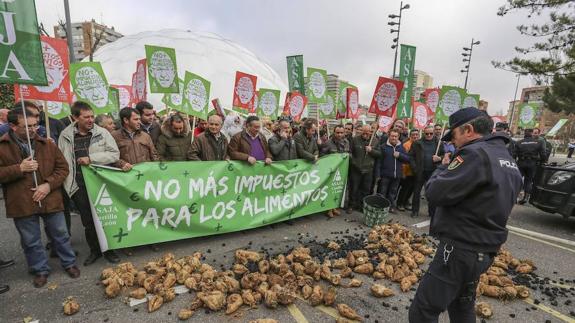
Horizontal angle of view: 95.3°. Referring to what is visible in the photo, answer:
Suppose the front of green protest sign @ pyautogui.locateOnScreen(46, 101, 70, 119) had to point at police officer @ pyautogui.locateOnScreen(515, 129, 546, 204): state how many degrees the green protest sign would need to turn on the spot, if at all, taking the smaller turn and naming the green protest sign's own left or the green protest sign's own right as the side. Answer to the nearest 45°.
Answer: approximately 45° to the green protest sign's own left

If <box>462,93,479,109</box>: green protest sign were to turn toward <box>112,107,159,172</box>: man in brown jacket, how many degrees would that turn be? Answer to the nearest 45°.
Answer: approximately 45° to its right

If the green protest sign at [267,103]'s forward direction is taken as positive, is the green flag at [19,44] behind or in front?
in front

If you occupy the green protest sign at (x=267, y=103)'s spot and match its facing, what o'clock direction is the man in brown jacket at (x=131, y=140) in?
The man in brown jacket is roughly at 1 o'clock from the green protest sign.

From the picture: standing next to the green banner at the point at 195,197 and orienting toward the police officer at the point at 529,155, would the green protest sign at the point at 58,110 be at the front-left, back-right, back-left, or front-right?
back-left
